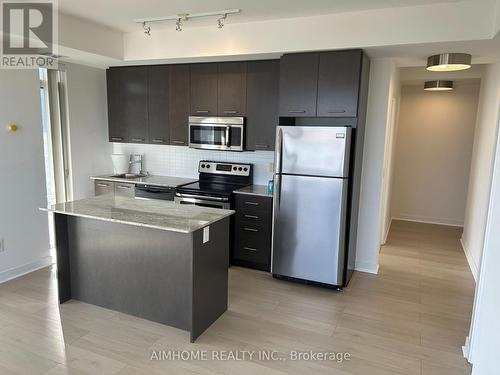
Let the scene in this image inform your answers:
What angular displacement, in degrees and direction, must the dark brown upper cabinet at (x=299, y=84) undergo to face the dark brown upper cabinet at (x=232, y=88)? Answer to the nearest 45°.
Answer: approximately 135° to its right

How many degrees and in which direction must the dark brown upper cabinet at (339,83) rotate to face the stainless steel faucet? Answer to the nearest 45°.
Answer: approximately 90° to its right

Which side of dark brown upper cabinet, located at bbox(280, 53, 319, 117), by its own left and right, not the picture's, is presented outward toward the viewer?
front

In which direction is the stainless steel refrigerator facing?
toward the camera

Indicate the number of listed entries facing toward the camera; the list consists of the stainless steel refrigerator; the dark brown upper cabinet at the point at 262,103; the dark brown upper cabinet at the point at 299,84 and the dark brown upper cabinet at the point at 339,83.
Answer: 4

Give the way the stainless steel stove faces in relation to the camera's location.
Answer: facing the viewer and to the left of the viewer

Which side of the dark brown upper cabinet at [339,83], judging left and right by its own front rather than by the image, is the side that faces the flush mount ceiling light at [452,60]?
left

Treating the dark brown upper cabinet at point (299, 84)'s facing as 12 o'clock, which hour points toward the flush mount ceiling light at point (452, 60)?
The flush mount ceiling light is roughly at 9 o'clock from the dark brown upper cabinet.

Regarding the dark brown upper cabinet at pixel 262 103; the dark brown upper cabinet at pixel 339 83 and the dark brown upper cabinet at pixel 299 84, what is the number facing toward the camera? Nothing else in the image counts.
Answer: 3

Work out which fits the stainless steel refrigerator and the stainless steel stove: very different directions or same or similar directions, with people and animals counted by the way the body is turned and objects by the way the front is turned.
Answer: same or similar directions

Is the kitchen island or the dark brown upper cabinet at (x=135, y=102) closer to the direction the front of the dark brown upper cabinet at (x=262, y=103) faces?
the kitchen island

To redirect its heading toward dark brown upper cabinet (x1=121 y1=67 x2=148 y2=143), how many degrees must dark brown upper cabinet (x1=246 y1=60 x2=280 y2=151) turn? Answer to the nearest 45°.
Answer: approximately 90° to its right
